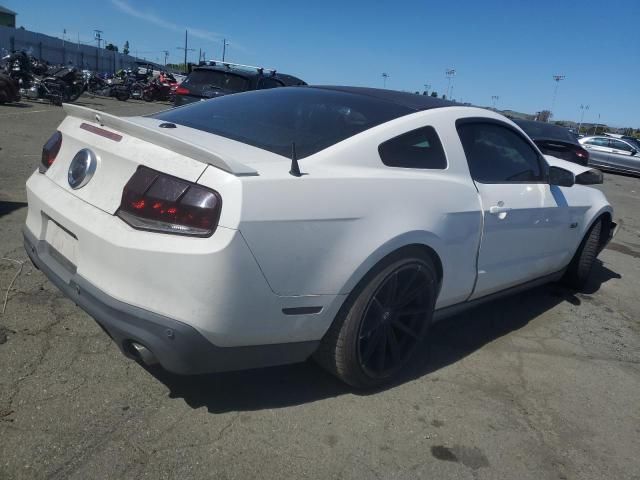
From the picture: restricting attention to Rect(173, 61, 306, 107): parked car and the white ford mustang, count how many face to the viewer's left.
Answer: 0

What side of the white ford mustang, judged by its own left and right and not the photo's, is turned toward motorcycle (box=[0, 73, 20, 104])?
left

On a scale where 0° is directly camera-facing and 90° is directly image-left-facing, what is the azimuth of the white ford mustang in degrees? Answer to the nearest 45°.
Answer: approximately 225°

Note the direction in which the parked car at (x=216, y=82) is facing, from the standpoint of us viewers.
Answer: facing away from the viewer and to the right of the viewer

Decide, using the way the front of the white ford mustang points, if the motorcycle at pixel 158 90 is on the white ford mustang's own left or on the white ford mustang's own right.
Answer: on the white ford mustang's own left

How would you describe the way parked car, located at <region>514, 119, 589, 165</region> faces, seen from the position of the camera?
facing away from the viewer and to the left of the viewer

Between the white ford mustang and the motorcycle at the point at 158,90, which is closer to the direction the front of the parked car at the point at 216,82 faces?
the motorcycle

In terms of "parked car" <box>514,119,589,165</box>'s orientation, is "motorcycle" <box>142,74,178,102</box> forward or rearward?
forward

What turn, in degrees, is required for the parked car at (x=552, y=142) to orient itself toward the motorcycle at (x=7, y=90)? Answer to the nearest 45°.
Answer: approximately 45° to its left
